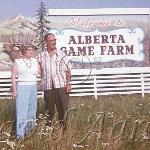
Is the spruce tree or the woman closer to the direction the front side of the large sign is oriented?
the woman

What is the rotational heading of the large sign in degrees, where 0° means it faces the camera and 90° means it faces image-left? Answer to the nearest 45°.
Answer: approximately 0°

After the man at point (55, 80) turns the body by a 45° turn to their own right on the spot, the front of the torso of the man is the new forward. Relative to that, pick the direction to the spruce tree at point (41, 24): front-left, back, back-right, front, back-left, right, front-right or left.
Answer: back-right

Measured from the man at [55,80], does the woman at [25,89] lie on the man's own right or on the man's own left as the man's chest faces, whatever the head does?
on the man's own right

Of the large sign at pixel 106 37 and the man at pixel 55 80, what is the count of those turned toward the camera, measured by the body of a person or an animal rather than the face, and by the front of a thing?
2

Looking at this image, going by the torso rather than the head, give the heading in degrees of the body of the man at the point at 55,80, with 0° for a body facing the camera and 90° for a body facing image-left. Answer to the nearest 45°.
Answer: approximately 0°

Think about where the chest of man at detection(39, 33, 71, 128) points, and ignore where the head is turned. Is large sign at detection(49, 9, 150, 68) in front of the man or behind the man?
behind
